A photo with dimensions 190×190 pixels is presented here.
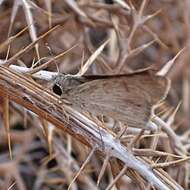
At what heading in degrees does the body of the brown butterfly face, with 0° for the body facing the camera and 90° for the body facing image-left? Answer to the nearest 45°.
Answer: approximately 90°
